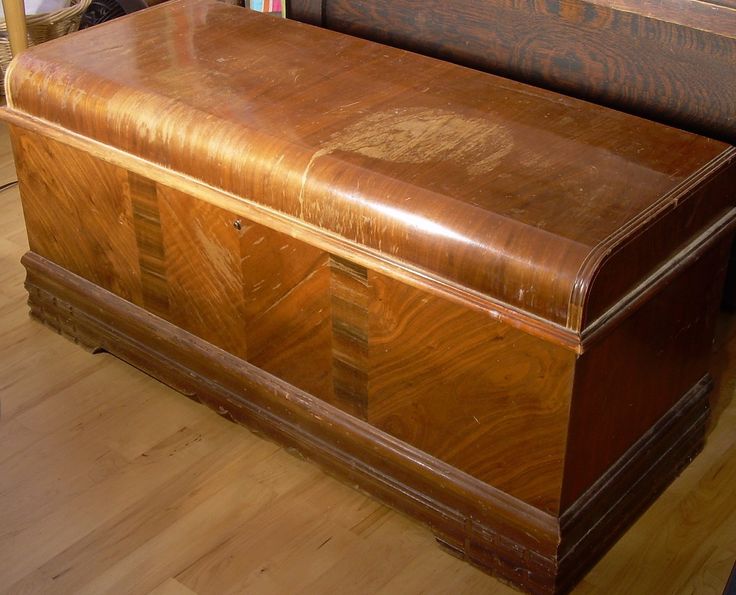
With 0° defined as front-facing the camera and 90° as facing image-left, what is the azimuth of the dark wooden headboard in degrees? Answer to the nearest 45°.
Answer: approximately 45°

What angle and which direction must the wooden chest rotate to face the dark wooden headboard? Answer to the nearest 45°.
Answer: approximately 180°

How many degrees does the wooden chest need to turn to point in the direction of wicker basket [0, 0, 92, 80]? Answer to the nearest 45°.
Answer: approximately 90° to its right

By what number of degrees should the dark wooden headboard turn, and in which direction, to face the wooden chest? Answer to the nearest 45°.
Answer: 0° — it already faces it

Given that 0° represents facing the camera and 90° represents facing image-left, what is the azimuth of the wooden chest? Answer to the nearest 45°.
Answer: approximately 45°

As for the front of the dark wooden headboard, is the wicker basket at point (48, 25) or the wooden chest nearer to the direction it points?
the wooden chest

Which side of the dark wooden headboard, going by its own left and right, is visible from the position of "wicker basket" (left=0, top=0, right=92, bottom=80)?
right
